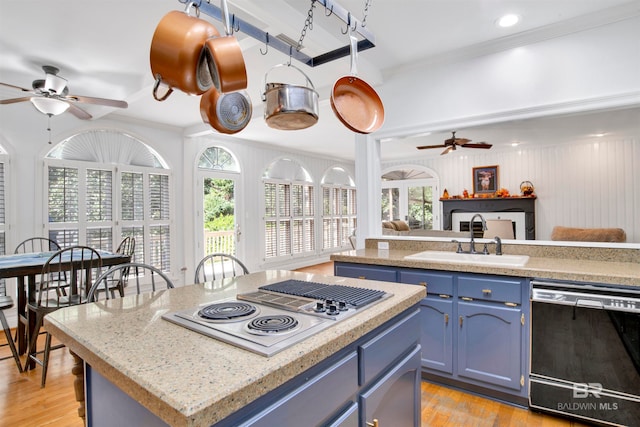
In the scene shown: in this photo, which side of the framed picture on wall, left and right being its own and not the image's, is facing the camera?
front

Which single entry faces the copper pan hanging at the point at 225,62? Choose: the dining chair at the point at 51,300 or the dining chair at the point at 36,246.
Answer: the dining chair at the point at 36,246

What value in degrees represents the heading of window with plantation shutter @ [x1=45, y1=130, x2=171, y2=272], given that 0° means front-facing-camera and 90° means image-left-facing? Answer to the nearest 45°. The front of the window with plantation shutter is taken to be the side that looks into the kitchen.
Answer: approximately 315°

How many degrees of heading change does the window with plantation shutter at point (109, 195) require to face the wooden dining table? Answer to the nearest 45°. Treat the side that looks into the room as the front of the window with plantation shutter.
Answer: approximately 45° to its right

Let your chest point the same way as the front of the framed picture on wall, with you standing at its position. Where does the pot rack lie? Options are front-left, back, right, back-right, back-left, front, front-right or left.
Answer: front

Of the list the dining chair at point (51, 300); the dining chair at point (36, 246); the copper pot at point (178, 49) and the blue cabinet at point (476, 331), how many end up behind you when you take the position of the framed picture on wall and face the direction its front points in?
0

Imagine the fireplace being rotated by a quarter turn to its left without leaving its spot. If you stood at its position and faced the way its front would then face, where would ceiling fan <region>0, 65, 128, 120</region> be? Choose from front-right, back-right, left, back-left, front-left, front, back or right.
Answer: back-right

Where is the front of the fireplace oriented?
toward the camera

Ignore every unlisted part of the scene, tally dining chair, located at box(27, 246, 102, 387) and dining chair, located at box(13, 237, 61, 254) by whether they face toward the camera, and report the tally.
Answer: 1

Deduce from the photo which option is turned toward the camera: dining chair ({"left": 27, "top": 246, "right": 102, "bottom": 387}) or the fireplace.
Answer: the fireplace

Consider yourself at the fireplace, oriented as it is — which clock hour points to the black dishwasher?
The black dishwasher is roughly at 12 o'clock from the fireplace.

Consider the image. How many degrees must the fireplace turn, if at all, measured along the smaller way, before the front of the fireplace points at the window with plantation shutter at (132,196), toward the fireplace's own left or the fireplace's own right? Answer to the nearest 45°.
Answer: approximately 45° to the fireplace's own right

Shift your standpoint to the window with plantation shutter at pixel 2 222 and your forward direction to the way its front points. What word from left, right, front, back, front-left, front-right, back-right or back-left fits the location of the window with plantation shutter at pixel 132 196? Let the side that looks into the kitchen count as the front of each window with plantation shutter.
front-left

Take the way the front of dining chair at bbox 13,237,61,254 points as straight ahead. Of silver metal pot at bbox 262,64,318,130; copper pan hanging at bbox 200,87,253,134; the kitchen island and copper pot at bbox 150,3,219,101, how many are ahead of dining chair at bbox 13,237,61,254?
4

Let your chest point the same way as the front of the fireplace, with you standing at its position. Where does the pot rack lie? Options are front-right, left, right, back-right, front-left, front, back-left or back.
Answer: front

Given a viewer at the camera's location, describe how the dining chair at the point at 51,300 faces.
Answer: facing away from the viewer and to the left of the viewer

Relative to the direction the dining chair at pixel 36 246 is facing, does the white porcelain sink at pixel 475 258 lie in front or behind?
in front

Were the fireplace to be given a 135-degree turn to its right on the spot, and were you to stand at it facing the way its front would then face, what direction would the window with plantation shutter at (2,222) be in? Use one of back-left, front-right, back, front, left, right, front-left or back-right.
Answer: left

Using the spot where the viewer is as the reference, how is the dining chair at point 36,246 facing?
facing the viewer

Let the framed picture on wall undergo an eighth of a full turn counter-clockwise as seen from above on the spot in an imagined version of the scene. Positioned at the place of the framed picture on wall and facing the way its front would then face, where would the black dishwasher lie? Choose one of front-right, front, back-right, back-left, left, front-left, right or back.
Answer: front-right
